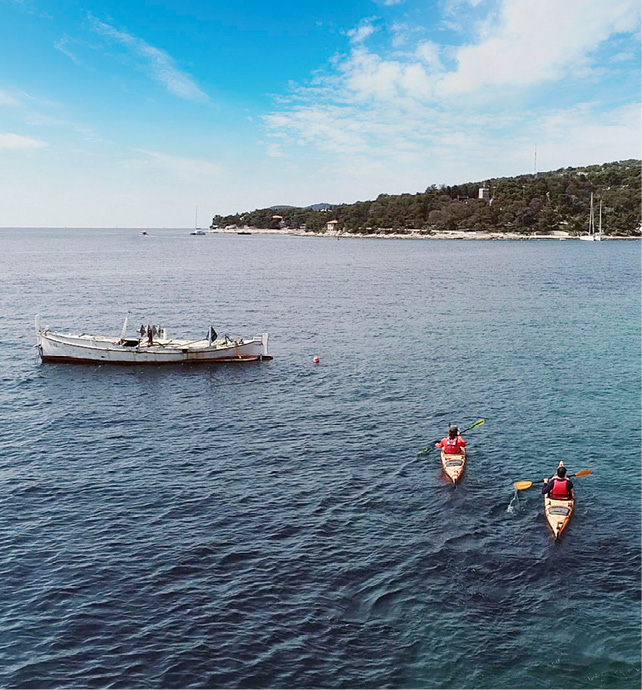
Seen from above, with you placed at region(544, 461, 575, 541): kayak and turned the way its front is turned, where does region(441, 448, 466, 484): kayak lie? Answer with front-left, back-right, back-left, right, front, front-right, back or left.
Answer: front-left

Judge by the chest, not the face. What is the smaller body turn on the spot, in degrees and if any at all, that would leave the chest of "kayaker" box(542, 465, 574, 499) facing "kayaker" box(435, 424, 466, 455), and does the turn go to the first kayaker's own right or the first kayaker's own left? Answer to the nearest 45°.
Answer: approximately 45° to the first kayaker's own left

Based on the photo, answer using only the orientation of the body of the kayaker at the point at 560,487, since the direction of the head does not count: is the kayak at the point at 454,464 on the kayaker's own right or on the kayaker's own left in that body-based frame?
on the kayaker's own left

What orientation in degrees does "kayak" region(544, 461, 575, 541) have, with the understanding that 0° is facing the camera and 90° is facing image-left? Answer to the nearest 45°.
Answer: approximately 180°

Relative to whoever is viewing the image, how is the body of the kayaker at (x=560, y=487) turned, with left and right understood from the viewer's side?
facing away from the viewer
